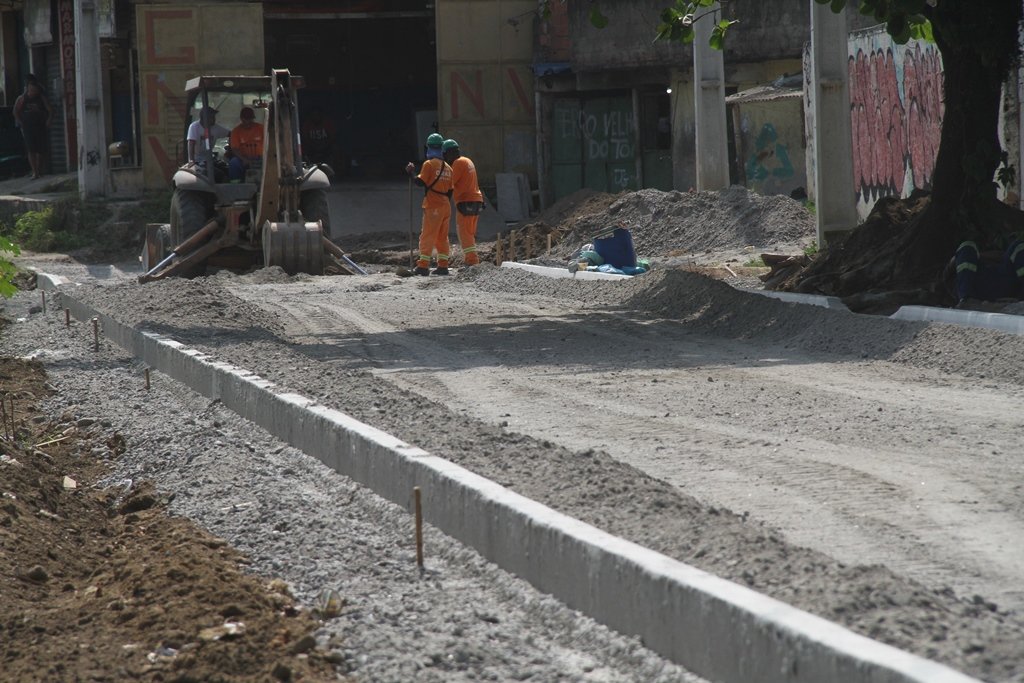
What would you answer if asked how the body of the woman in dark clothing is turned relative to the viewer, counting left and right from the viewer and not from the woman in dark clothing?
facing the viewer

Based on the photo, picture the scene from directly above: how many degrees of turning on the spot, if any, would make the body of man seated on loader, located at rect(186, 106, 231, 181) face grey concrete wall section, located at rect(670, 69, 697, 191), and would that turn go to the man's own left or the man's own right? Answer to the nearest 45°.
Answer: approximately 90° to the man's own left

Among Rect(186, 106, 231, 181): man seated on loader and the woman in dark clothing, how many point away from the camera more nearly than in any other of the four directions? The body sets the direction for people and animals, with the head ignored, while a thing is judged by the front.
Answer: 0

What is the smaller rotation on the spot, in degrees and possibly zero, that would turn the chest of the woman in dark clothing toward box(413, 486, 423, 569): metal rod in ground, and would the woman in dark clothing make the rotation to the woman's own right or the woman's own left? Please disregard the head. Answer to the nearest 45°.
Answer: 0° — they already face it

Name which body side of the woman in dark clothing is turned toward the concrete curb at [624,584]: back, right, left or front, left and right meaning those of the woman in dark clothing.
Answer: front

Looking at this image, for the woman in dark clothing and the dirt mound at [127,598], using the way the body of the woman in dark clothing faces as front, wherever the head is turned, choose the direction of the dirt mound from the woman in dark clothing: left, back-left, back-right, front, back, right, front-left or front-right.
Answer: front

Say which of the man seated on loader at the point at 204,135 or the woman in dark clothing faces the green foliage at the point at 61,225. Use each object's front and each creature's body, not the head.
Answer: the woman in dark clothing

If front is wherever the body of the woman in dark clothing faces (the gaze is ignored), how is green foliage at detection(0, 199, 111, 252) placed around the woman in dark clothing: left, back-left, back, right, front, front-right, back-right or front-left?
front
